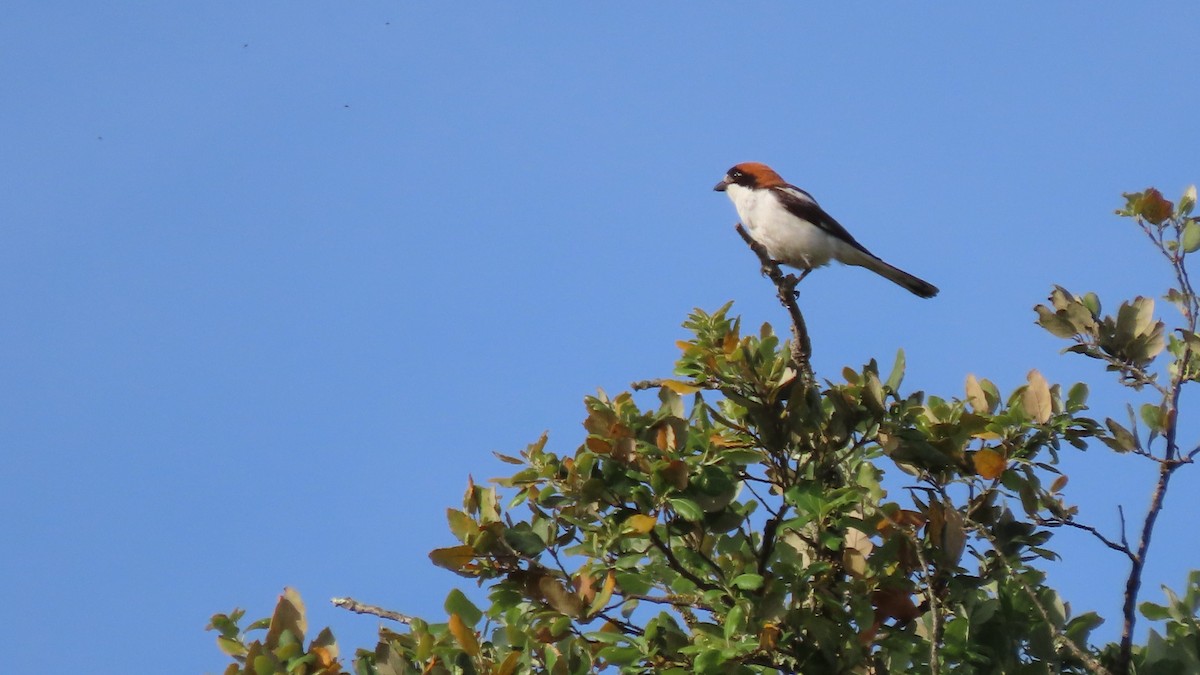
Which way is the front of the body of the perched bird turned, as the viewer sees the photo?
to the viewer's left
